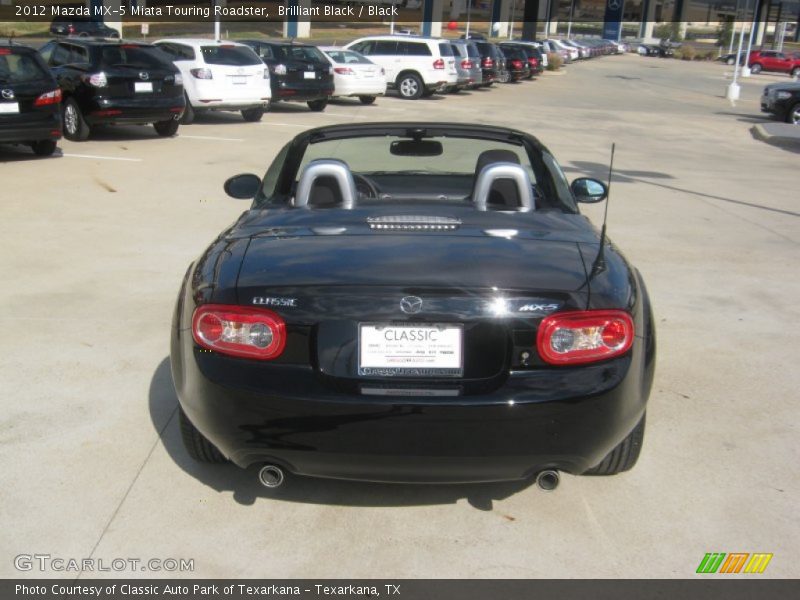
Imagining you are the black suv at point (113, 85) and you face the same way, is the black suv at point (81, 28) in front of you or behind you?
in front

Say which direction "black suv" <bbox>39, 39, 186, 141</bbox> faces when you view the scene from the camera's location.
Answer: facing away from the viewer and to the left of the viewer

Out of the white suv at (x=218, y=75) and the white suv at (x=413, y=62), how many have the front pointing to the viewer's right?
0

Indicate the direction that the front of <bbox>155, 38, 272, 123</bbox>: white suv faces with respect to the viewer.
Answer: facing away from the viewer and to the left of the viewer

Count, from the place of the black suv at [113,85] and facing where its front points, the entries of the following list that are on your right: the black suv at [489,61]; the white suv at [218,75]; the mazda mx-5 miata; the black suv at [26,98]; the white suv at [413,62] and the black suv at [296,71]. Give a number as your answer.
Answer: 4

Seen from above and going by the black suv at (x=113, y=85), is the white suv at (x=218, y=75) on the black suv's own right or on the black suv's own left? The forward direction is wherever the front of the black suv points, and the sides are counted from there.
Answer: on the black suv's own right

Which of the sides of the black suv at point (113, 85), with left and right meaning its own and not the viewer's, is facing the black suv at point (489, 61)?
right

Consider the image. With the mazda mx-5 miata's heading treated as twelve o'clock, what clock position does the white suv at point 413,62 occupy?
The white suv is roughly at 12 o'clock from the mazda mx-5 miata.

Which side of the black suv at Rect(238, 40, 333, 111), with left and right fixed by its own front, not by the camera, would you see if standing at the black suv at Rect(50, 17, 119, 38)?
front

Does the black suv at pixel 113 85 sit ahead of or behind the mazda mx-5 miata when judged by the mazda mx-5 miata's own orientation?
ahead

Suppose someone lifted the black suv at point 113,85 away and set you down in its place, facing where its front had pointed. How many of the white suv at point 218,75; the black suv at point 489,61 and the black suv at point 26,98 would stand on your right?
2

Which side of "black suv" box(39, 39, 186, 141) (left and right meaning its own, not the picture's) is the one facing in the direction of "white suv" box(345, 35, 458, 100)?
right

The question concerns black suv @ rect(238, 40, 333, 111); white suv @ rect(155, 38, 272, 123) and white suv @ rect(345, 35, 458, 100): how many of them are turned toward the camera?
0

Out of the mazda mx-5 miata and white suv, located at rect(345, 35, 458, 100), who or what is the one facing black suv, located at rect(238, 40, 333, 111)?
the mazda mx-5 miata

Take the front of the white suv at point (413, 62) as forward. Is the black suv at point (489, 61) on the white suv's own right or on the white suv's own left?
on the white suv's own right

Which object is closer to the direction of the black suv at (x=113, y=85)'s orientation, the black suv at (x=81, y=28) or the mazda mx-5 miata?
the black suv

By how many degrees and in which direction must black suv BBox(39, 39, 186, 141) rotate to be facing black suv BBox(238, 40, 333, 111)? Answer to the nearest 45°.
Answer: approximately 90° to its right

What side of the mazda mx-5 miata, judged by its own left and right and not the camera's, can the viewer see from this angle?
back

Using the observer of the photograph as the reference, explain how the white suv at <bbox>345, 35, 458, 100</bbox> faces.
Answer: facing away from the viewer and to the left of the viewer
